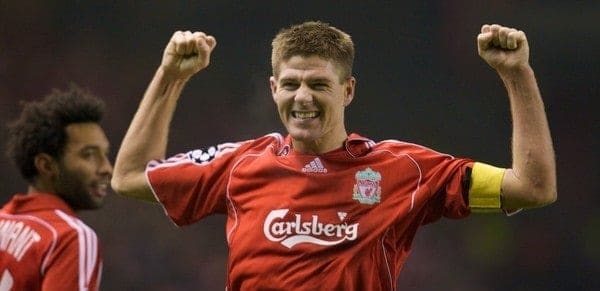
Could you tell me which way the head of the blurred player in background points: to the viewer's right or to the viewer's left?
to the viewer's right

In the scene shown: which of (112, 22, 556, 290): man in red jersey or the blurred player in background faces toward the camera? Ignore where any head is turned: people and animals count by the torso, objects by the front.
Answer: the man in red jersey

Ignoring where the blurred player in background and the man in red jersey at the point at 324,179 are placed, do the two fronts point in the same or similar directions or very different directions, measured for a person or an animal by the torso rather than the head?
very different directions

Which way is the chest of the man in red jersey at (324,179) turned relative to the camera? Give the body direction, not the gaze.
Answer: toward the camera

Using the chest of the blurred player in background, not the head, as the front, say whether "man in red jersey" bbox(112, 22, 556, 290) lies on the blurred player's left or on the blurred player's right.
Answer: on the blurred player's right

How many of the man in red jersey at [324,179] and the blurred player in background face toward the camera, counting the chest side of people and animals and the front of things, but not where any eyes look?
1

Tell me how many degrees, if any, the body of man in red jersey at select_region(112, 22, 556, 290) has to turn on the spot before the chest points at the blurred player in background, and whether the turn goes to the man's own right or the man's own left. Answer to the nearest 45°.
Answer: approximately 90° to the man's own right

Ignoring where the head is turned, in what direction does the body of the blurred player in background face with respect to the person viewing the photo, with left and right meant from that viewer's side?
facing away from the viewer and to the right of the viewer
